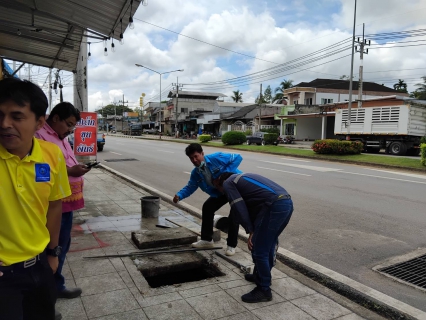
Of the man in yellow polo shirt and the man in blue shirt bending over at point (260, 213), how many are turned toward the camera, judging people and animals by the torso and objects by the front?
1

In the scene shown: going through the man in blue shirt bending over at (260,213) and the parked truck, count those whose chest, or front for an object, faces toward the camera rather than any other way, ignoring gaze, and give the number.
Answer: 0

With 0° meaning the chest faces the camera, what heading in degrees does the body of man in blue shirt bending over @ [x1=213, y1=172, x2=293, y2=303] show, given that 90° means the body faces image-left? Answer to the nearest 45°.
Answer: approximately 90°

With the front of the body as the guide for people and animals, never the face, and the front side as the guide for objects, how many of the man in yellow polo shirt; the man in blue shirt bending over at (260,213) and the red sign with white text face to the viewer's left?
1

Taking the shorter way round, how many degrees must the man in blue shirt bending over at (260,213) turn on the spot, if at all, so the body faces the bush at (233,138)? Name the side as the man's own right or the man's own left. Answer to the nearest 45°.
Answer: approximately 90° to the man's own right

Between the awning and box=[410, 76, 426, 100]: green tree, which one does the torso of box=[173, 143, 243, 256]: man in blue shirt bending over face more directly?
the awning

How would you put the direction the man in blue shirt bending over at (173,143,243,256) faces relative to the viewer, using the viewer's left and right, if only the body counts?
facing the viewer and to the left of the viewer

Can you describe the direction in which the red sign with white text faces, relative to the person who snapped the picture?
facing the viewer

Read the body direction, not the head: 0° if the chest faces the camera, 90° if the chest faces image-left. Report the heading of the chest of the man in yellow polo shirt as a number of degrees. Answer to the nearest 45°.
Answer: approximately 0°

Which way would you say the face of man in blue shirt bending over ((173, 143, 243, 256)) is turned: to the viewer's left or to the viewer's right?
to the viewer's left

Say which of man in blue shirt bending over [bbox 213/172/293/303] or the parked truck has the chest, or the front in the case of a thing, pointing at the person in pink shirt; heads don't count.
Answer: the man in blue shirt bending over

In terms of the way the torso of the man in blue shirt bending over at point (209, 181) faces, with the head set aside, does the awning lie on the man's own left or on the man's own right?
on the man's own right

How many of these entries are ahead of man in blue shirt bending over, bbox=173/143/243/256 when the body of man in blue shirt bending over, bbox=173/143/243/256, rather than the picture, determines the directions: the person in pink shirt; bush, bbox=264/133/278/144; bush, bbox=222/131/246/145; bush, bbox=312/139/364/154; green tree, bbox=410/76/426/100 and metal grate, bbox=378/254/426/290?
1

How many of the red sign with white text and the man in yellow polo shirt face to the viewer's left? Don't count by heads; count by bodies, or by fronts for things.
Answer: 0

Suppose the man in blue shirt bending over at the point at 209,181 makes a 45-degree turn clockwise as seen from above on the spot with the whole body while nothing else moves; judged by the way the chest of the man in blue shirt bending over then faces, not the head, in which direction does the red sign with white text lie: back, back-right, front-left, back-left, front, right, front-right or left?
front-right

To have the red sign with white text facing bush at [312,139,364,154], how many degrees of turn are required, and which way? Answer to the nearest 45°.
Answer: approximately 135° to its left
